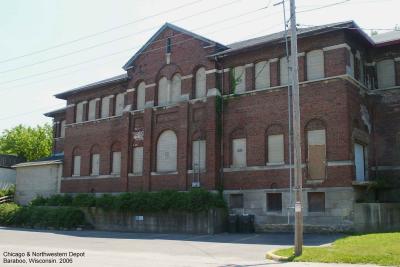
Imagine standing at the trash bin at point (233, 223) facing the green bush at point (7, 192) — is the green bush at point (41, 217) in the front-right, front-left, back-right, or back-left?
front-left

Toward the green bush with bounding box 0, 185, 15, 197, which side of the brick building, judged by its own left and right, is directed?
right

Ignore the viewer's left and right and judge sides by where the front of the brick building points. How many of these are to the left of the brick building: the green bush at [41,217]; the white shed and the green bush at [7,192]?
0

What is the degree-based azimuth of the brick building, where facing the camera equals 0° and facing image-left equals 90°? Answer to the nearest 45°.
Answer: approximately 45°

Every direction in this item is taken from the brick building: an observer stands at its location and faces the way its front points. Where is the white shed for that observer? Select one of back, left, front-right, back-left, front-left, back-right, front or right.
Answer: right

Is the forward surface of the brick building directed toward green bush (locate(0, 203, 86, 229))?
no
